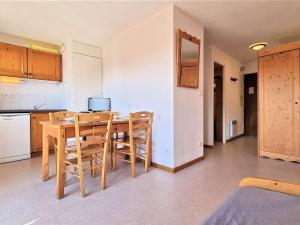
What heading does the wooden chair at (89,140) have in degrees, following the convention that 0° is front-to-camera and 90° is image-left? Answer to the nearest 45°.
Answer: approximately 135°

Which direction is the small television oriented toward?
toward the camera

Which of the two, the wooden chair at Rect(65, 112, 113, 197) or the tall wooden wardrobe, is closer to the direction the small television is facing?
the wooden chair

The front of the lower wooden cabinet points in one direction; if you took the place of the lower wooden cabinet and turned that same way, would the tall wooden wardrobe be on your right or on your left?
on your left

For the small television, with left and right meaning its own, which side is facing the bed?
front

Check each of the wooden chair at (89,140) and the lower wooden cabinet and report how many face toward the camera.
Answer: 1

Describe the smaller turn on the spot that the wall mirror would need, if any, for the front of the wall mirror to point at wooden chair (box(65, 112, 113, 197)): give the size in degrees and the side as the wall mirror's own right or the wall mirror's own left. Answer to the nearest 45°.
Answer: approximately 90° to the wall mirror's own right

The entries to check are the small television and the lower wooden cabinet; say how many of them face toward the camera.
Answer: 2

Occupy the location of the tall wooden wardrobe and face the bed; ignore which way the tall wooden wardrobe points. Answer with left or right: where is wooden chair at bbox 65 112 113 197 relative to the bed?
right

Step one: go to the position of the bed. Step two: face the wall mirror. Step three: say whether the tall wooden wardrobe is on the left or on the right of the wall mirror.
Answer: right

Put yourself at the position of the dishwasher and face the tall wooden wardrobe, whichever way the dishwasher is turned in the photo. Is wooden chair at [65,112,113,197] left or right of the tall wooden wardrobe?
right

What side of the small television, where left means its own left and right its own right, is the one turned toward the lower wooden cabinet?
right

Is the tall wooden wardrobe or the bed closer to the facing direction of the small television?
the bed

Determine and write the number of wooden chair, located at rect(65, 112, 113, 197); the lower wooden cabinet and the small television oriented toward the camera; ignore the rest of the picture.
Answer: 2

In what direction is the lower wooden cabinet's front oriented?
toward the camera

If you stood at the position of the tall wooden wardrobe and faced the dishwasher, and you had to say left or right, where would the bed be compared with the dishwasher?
left
